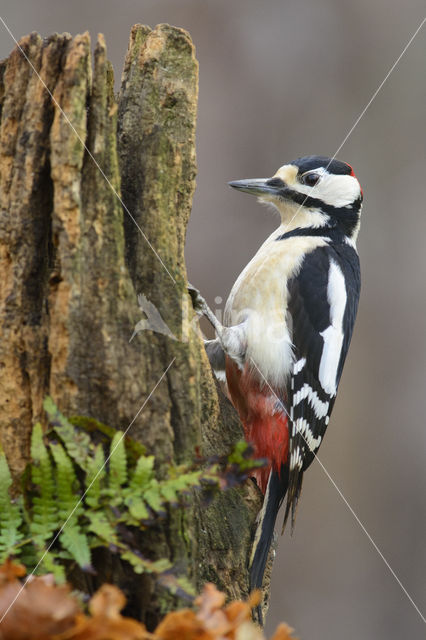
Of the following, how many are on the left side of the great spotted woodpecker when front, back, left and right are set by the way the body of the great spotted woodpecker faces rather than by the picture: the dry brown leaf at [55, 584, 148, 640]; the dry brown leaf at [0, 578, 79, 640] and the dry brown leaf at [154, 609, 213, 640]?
3

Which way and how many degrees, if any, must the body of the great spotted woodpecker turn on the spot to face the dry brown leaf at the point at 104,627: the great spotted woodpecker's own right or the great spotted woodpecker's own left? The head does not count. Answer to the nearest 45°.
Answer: approximately 90° to the great spotted woodpecker's own left

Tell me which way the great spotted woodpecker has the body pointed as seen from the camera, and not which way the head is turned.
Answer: to the viewer's left

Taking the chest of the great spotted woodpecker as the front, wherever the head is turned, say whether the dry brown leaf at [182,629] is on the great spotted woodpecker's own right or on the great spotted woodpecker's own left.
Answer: on the great spotted woodpecker's own left

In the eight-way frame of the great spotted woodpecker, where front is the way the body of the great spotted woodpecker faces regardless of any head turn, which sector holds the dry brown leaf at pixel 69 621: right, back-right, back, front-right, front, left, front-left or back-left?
left
